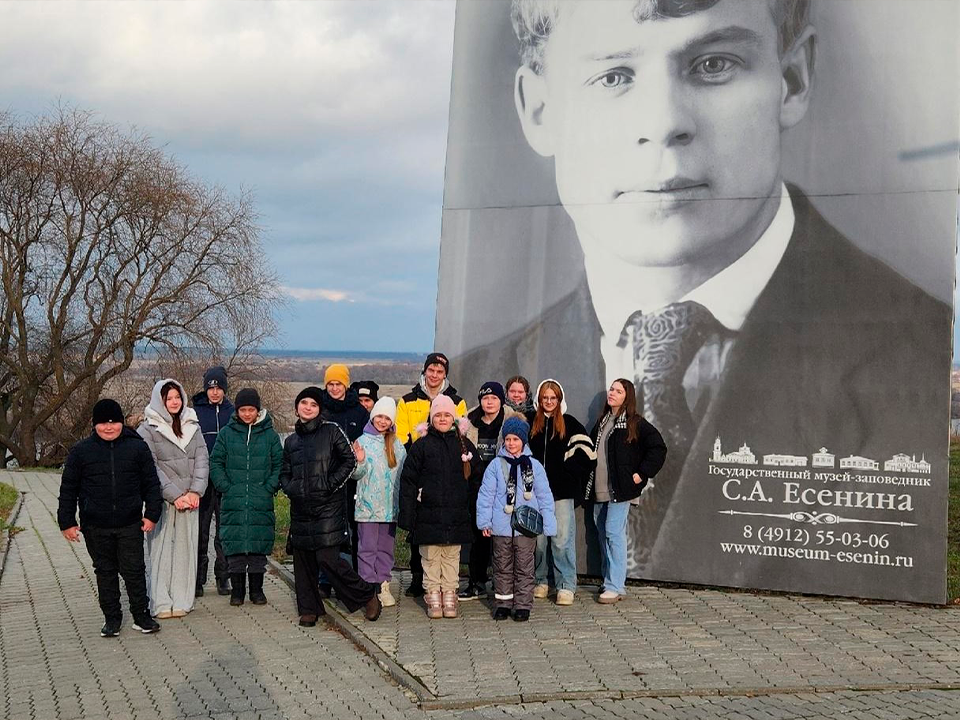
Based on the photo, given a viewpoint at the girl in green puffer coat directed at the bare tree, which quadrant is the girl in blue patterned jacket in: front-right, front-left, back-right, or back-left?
back-right

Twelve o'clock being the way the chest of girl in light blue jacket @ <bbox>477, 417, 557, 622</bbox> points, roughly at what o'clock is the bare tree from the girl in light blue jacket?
The bare tree is roughly at 5 o'clock from the girl in light blue jacket.

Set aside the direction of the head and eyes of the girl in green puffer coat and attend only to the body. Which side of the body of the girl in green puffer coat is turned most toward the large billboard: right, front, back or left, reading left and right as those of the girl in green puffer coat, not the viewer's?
left

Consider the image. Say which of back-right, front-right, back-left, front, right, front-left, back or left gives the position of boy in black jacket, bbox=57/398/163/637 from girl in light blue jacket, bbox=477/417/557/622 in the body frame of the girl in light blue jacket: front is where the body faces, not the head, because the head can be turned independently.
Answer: right

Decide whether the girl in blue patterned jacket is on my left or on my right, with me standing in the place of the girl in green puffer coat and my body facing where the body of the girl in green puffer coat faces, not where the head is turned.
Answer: on my left

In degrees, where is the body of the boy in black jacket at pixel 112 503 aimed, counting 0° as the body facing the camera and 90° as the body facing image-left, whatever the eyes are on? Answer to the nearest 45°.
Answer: approximately 0°
